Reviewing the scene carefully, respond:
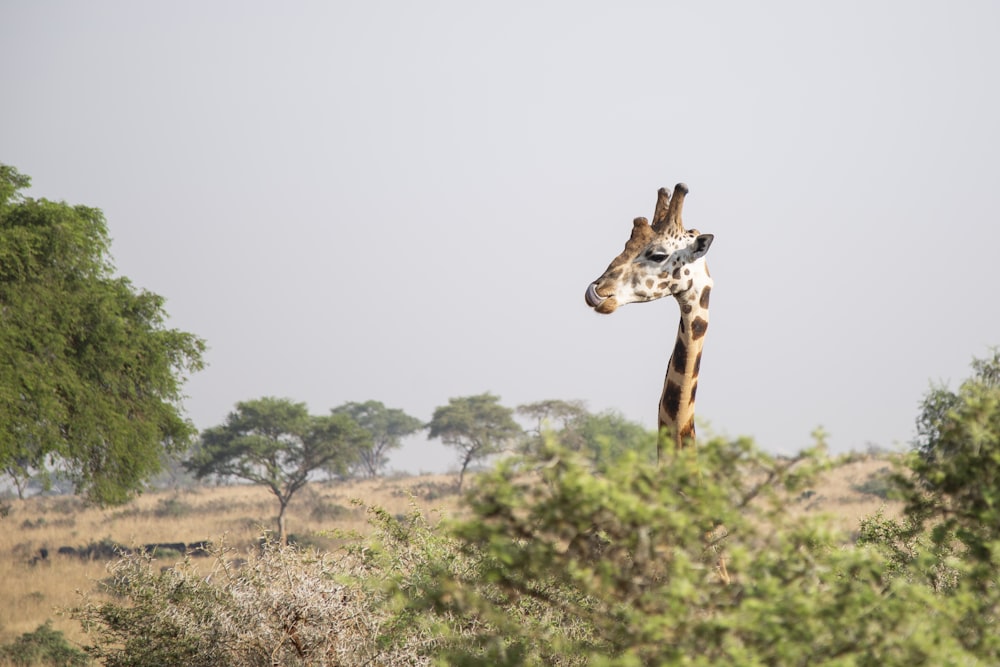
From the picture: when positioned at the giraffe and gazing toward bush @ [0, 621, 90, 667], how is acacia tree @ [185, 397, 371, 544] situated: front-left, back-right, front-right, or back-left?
front-right
